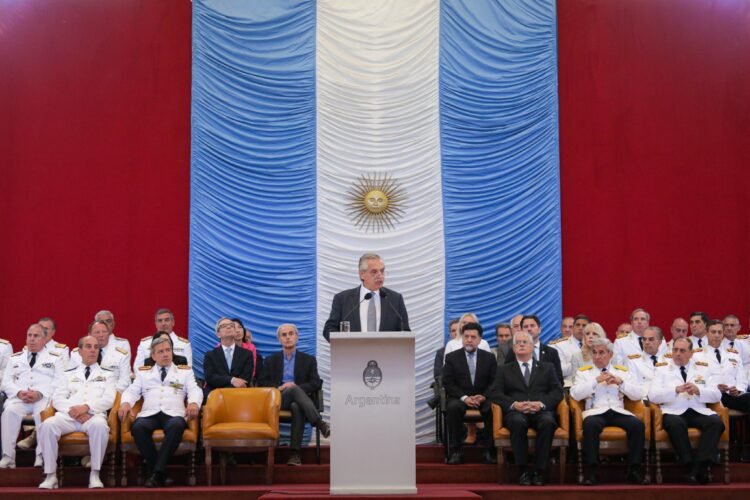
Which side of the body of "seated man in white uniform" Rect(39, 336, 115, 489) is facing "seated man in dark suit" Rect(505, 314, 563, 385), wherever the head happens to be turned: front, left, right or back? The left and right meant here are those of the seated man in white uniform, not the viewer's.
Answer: left

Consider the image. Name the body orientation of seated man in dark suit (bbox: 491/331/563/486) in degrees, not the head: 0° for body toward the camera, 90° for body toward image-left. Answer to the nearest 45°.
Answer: approximately 0°

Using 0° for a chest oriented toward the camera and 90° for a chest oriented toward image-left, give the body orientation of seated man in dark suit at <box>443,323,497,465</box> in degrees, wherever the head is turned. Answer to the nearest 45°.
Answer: approximately 0°

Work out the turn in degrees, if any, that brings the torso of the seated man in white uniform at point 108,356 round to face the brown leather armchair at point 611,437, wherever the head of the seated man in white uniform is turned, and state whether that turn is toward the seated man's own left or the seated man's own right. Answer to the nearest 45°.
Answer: approximately 45° to the seated man's own left

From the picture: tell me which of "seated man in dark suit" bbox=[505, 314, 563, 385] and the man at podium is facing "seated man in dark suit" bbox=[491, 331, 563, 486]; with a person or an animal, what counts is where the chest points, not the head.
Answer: "seated man in dark suit" bbox=[505, 314, 563, 385]

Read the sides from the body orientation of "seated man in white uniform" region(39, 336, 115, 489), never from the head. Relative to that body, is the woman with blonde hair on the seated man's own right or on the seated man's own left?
on the seated man's own left

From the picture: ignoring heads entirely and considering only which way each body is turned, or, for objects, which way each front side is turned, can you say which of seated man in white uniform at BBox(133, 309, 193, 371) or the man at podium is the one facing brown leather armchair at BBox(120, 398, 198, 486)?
the seated man in white uniform
